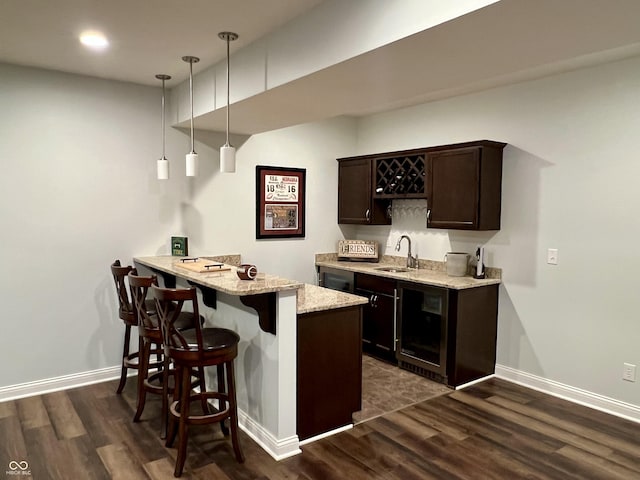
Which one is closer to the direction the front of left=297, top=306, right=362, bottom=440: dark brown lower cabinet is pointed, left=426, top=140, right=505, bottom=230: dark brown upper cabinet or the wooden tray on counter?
the dark brown upper cabinet

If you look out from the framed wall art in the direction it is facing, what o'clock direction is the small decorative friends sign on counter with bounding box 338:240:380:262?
The small decorative friends sign on counter is roughly at 10 o'clock from the framed wall art.

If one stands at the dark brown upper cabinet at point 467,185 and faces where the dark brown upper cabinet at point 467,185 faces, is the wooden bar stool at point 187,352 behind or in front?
in front

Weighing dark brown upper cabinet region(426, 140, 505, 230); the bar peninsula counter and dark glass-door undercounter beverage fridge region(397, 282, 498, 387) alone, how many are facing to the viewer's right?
0

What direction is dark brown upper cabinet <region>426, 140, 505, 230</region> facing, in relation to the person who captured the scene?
facing the viewer and to the left of the viewer

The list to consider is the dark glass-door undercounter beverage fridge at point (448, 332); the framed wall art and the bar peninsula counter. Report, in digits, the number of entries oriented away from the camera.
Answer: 0

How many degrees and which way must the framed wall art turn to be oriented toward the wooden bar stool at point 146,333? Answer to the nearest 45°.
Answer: approximately 90° to its right

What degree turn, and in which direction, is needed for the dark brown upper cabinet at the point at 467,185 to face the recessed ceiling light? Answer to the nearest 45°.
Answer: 0° — it already faces it

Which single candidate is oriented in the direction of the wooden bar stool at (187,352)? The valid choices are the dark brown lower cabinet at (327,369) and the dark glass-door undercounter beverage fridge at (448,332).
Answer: the dark glass-door undercounter beverage fridge at (448,332)

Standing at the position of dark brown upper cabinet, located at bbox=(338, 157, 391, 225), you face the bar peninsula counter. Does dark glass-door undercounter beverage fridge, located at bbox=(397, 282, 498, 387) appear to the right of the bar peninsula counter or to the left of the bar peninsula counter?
left

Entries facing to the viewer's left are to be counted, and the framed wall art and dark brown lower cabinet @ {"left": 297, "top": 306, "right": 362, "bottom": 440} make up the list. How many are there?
0

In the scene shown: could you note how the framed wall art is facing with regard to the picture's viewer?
facing the viewer and to the right of the viewer
